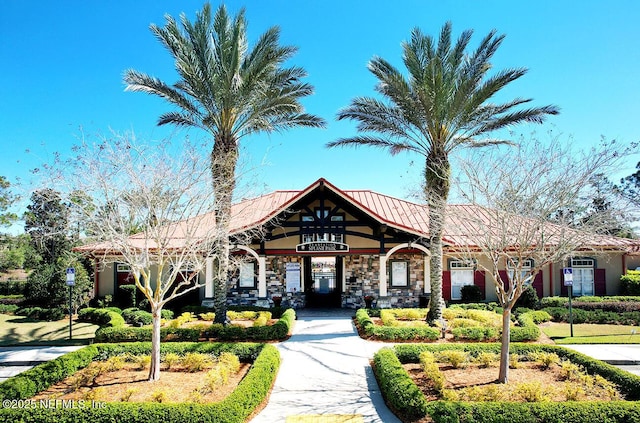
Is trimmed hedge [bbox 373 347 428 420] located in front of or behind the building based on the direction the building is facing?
in front

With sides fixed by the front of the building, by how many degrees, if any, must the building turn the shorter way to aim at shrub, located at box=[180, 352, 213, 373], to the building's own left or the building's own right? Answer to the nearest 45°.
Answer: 0° — it already faces it

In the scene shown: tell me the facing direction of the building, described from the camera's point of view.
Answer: facing the viewer

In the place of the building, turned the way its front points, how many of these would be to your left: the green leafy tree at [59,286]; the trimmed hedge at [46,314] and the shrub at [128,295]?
0

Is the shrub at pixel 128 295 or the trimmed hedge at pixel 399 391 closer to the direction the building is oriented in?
the trimmed hedge

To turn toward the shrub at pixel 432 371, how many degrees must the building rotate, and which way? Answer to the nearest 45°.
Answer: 0° — it already faces it

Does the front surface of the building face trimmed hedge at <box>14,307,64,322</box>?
no

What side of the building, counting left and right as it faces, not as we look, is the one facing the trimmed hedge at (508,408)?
front

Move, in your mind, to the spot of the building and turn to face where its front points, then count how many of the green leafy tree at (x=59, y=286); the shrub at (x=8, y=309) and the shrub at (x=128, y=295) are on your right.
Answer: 3

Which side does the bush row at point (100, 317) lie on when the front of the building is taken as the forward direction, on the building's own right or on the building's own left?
on the building's own right

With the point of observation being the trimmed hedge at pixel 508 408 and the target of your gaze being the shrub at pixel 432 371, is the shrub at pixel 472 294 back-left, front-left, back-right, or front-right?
front-right

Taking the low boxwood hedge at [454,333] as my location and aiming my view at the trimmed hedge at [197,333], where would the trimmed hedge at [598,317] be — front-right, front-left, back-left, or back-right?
back-right

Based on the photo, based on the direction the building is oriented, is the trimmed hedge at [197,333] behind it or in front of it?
in front

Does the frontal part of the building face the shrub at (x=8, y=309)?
no

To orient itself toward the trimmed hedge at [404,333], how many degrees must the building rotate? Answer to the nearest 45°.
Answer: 0° — it already faces it

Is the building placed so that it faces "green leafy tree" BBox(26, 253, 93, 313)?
no

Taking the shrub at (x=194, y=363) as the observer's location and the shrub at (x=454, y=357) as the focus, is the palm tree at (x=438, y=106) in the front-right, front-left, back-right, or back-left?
front-left
